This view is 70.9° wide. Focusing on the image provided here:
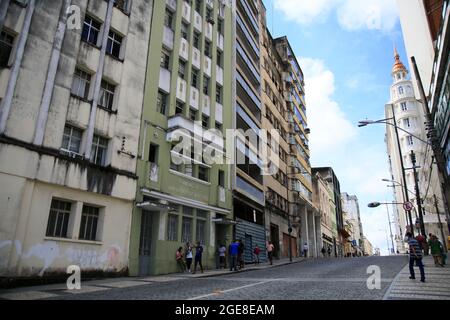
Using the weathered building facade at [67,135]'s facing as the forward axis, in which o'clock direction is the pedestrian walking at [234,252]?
The pedestrian walking is roughly at 10 o'clock from the weathered building facade.

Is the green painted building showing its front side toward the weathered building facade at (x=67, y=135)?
no

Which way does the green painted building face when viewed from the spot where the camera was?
facing the viewer and to the right of the viewer

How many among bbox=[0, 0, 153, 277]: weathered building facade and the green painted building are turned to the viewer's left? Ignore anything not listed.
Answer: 0

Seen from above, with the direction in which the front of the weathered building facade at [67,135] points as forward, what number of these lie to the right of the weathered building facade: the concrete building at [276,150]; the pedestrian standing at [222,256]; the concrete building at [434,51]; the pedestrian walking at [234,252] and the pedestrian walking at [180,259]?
0

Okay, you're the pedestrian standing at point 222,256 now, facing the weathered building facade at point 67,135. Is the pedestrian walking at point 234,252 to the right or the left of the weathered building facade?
left

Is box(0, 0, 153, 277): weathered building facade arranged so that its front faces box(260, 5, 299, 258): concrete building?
no

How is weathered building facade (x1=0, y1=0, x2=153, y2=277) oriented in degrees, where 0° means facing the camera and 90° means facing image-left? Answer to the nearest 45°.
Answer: approximately 315°

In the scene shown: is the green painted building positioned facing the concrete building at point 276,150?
no

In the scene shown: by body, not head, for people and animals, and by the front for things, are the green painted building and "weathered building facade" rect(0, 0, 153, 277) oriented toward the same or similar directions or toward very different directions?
same or similar directions

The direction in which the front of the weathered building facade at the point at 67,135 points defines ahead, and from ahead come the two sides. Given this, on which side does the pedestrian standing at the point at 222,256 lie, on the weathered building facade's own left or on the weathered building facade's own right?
on the weathered building facade's own left

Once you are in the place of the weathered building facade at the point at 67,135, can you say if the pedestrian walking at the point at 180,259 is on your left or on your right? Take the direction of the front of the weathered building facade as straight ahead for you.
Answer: on your left

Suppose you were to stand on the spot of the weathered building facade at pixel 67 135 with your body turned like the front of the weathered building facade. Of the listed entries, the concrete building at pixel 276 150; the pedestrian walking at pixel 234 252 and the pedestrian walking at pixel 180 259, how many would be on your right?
0

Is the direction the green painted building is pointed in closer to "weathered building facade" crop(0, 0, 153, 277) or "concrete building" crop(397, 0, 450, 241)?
the concrete building
